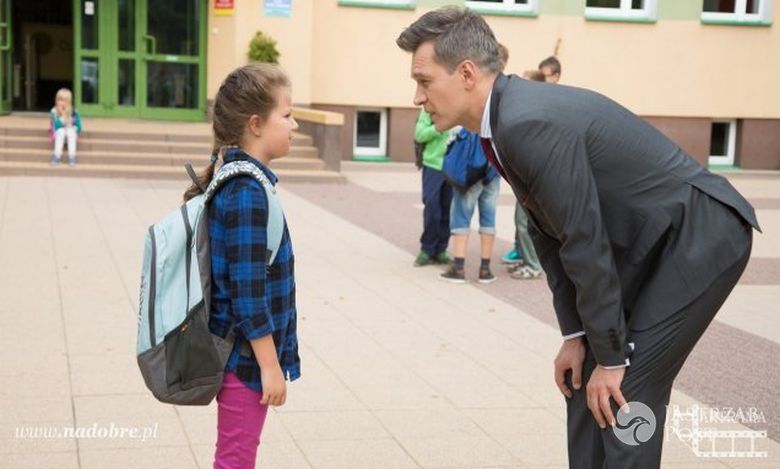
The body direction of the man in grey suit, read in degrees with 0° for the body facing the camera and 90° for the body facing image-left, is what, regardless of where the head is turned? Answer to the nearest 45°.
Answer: approximately 90°

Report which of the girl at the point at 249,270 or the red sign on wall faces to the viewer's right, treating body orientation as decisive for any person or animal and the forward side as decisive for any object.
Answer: the girl

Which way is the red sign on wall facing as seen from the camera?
toward the camera

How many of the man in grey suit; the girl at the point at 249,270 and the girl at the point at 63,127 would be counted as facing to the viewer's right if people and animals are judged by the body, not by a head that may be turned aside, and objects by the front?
1

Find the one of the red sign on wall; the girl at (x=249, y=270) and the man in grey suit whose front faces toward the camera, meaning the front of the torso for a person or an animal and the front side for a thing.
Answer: the red sign on wall

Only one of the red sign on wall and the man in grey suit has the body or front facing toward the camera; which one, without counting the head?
the red sign on wall

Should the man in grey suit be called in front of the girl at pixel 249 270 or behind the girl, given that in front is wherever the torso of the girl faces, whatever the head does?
in front

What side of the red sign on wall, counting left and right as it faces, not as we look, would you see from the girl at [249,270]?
front

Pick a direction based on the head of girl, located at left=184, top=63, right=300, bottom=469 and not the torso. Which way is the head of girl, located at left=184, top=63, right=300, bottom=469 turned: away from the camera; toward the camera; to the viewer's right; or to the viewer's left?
to the viewer's right

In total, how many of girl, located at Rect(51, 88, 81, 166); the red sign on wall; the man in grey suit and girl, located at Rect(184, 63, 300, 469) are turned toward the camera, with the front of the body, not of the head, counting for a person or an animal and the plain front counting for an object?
2

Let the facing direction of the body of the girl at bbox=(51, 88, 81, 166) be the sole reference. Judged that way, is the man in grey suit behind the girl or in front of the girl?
in front

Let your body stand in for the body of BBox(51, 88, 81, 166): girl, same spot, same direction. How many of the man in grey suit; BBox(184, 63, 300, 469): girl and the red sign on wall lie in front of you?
2

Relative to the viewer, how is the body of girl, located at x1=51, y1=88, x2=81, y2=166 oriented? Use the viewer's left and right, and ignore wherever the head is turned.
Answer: facing the viewer

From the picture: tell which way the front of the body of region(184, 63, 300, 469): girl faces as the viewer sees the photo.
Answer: to the viewer's right

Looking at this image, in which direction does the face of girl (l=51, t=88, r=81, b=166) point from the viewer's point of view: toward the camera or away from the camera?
toward the camera

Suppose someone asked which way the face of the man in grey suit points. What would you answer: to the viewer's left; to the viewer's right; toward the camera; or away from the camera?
to the viewer's left
